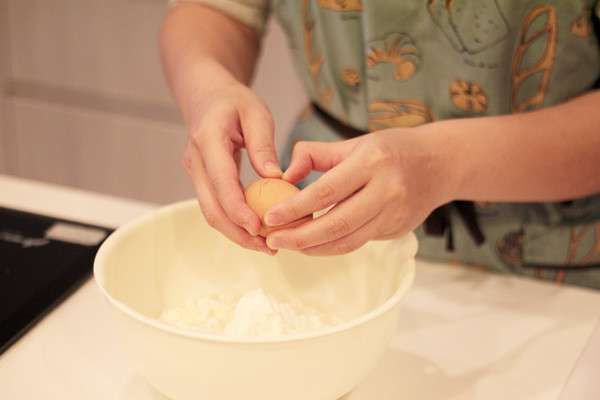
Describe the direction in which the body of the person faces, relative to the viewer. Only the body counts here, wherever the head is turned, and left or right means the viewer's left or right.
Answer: facing the viewer and to the left of the viewer

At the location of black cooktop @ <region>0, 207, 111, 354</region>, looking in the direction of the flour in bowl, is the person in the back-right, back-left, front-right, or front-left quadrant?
front-left
